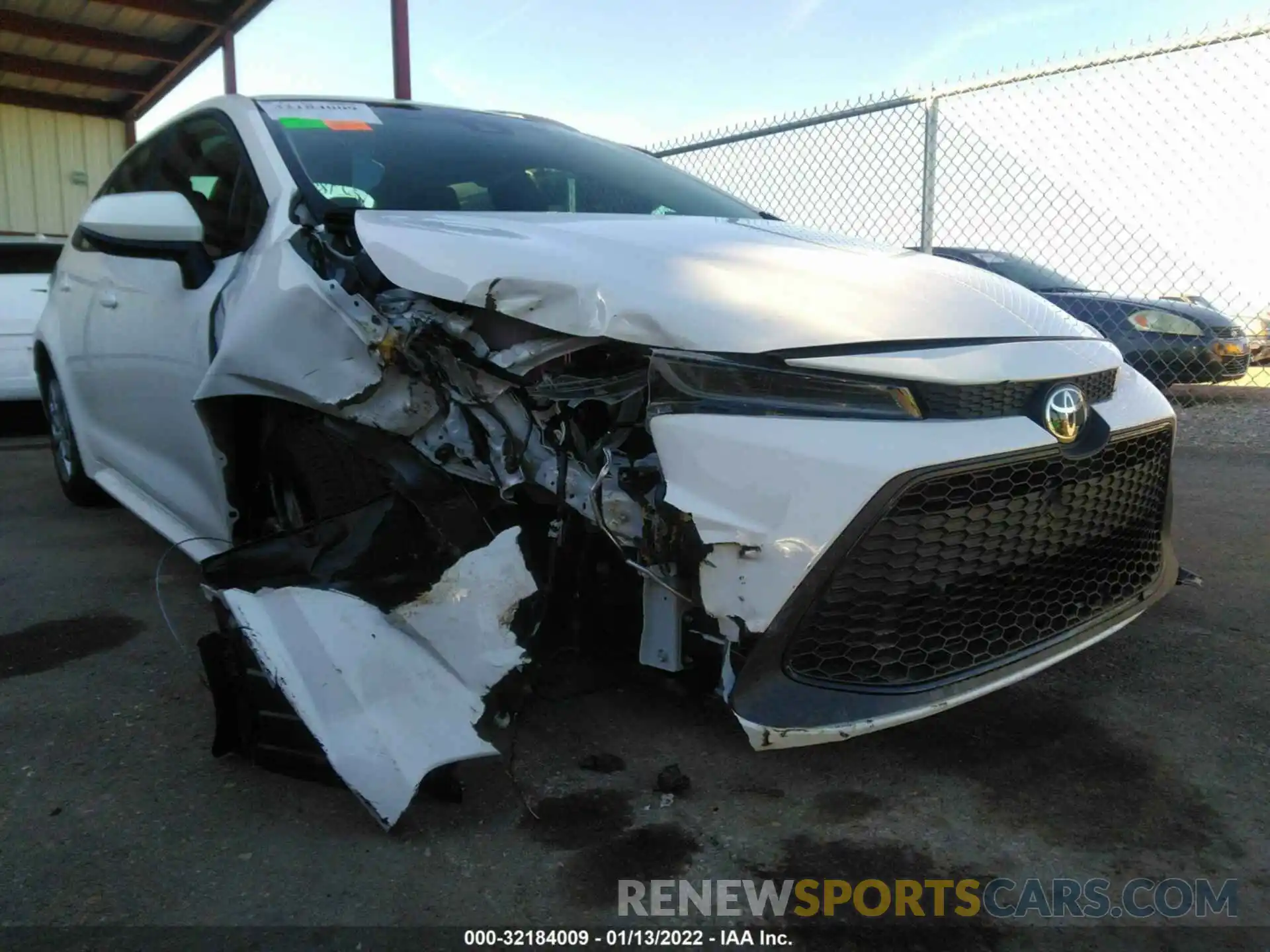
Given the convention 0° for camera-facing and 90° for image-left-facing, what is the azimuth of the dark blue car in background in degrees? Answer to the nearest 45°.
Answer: approximately 315°

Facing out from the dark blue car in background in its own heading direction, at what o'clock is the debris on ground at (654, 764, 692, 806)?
The debris on ground is roughly at 2 o'clock from the dark blue car in background.

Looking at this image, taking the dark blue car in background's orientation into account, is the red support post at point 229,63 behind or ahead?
behind

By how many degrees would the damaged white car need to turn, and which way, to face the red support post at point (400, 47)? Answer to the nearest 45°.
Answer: approximately 135° to its left

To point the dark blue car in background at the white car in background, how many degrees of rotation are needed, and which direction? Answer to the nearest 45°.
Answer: approximately 135° to its right

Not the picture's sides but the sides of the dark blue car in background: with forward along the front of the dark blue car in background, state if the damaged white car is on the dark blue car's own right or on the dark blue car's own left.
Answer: on the dark blue car's own right

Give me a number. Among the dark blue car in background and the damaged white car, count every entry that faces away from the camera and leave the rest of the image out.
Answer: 0

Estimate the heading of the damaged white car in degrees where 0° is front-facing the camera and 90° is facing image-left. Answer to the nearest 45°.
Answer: approximately 315°

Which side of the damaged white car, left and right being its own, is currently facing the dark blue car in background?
left

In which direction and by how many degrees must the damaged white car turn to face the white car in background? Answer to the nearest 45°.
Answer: approximately 180°

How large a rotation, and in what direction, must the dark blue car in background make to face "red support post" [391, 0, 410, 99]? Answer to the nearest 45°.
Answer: approximately 135° to its right

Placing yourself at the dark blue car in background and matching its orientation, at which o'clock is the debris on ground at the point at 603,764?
The debris on ground is roughly at 2 o'clock from the dark blue car in background.
